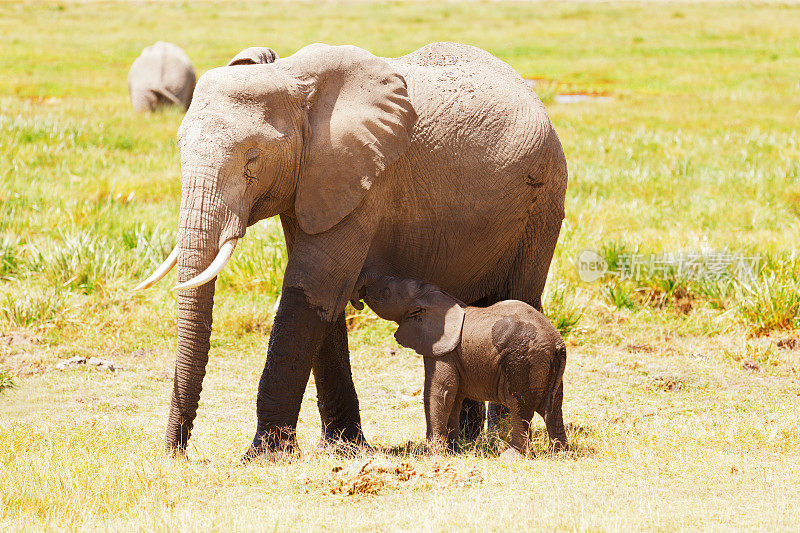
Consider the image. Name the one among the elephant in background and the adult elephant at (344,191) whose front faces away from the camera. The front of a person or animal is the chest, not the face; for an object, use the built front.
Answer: the elephant in background

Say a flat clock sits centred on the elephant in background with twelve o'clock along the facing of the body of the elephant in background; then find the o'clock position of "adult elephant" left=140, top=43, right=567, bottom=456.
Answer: The adult elephant is roughly at 6 o'clock from the elephant in background.

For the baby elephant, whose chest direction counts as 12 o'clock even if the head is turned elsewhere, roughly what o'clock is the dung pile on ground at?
The dung pile on ground is roughly at 10 o'clock from the baby elephant.

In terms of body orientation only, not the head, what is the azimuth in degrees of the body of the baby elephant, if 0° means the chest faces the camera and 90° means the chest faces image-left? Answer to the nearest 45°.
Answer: approximately 90°

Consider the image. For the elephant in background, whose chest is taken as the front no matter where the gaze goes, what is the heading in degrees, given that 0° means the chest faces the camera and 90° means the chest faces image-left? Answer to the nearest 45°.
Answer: approximately 180°

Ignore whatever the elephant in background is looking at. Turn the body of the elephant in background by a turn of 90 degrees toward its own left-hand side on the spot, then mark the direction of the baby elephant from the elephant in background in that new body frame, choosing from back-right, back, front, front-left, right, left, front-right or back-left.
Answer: left

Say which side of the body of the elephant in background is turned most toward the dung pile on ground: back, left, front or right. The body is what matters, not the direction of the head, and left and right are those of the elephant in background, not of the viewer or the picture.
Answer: back
